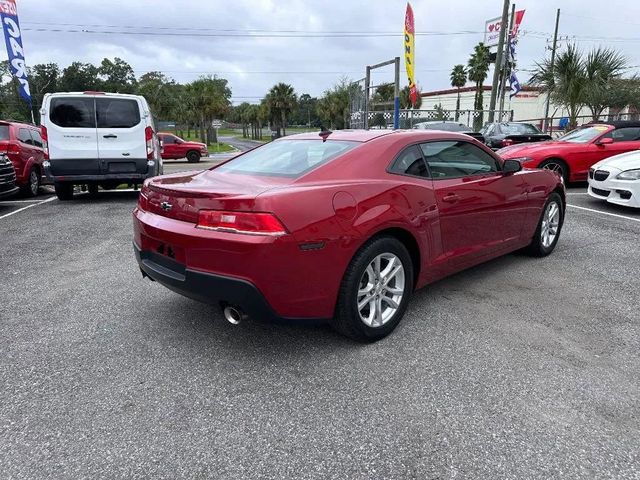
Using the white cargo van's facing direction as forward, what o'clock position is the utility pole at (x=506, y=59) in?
The utility pole is roughly at 2 o'clock from the white cargo van.

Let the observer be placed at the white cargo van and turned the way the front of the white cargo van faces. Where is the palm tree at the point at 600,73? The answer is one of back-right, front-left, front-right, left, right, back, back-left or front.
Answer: right

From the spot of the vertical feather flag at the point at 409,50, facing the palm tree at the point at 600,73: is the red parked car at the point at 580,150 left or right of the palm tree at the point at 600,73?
right

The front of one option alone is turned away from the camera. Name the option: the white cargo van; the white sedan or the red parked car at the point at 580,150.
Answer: the white cargo van

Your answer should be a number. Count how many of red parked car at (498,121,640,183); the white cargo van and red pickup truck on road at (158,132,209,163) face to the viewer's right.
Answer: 1

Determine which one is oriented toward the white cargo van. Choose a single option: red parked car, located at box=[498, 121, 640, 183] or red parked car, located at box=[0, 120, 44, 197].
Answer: red parked car, located at box=[498, 121, 640, 183]

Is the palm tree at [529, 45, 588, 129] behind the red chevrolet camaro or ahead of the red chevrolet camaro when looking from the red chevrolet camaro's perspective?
ahead

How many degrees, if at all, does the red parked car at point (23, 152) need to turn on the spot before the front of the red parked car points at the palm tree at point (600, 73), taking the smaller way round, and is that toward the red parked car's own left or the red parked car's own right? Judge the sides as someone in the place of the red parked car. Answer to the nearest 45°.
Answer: approximately 45° to the red parked car's own right

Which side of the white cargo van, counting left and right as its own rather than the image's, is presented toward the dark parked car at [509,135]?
right

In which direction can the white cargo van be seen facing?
away from the camera

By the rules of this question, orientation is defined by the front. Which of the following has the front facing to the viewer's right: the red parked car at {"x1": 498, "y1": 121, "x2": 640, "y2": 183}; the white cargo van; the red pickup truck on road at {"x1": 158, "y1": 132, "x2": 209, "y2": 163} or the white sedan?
the red pickup truck on road at {"x1": 158, "y1": 132, "x2": 209, "y2": 163}

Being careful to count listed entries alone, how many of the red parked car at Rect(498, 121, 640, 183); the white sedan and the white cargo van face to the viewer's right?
0

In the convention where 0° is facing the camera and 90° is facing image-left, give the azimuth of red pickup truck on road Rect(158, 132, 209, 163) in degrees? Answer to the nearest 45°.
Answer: approximately 270°

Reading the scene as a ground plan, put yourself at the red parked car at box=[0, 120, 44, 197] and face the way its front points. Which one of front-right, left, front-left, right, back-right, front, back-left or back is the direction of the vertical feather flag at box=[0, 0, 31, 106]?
front-left
